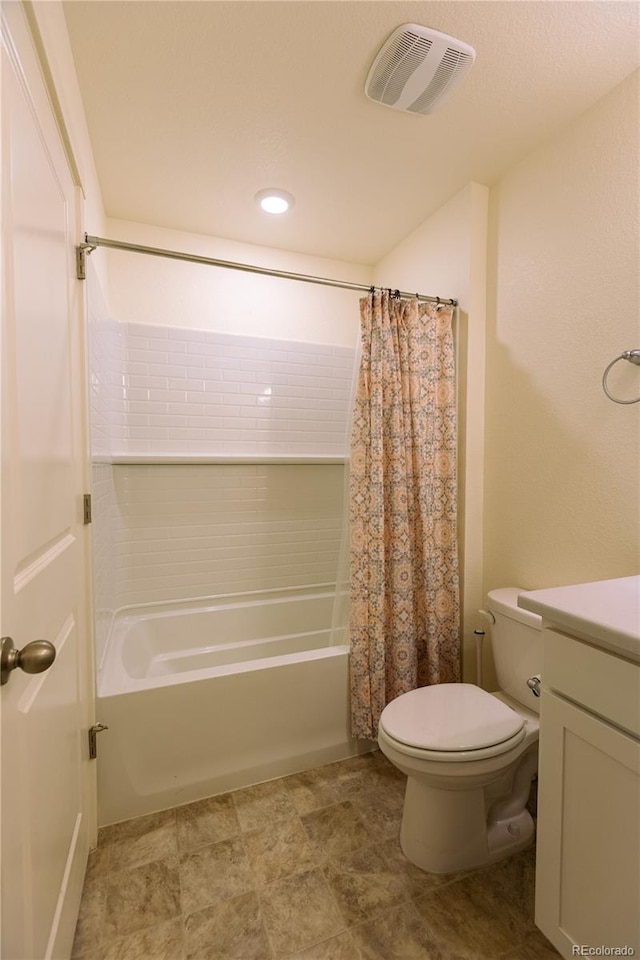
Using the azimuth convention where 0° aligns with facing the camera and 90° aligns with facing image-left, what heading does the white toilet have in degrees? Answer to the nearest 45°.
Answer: approximately 45°
